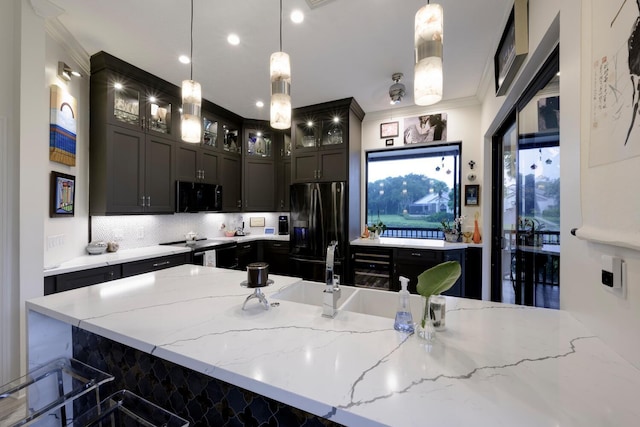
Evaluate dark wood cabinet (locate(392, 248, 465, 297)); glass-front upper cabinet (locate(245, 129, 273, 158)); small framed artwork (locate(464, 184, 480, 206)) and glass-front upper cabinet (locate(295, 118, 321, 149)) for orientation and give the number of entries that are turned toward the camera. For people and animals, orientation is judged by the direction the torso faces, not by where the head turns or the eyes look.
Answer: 4

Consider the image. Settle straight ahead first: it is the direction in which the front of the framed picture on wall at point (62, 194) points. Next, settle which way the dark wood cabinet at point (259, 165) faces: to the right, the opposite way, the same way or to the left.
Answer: to the right

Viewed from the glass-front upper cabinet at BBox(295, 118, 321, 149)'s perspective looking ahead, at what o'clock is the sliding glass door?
The sliding glass door is roughly at 11 o'clock from the glass-front upper cabinet.

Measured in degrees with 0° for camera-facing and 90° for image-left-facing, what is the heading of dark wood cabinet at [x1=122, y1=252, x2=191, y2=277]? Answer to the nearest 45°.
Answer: approximately 315°

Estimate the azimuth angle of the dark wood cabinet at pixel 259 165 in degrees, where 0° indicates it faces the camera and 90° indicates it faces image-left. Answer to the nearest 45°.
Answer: approximately 0°

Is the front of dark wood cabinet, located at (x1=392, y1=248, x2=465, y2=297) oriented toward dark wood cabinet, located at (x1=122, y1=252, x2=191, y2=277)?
no

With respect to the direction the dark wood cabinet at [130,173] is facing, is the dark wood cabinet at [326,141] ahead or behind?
ahead

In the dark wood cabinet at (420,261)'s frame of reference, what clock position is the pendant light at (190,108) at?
The pendant light is roughly at 1 o'clock from the dark wood cabinet.

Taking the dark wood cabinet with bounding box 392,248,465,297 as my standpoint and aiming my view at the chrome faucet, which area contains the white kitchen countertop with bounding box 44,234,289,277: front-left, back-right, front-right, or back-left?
front-right

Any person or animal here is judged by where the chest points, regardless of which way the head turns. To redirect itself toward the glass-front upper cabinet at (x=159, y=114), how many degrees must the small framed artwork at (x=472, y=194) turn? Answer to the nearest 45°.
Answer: approximately 45° to its right

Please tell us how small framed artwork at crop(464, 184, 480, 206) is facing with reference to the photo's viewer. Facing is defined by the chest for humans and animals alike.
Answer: facing the viewer

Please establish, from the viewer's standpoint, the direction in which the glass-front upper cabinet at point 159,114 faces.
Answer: facing the viewer and to the right of the viewer

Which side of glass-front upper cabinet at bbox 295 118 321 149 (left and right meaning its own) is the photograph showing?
front
